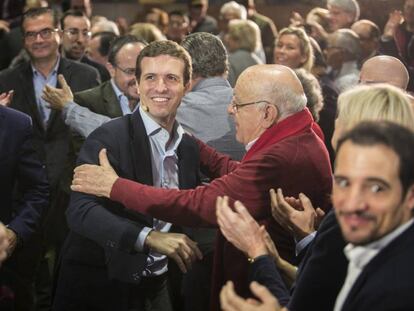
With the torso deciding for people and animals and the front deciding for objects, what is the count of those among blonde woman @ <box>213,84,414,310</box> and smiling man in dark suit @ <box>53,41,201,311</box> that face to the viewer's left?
1

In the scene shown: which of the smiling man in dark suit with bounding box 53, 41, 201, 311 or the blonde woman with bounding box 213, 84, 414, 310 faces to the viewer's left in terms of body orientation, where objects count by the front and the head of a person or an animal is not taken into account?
the blonde woman

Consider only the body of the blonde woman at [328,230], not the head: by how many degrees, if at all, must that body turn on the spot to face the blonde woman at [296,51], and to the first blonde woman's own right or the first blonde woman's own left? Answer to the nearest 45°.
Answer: approximately 90° to the first blonde woman's own right

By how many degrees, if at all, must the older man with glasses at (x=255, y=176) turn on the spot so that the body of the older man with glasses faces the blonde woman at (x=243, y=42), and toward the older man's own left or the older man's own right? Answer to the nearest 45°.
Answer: approximately 90° to the older man's own right

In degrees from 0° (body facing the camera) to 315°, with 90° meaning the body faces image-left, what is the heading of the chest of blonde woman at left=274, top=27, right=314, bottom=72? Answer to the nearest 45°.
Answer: approximately 45°

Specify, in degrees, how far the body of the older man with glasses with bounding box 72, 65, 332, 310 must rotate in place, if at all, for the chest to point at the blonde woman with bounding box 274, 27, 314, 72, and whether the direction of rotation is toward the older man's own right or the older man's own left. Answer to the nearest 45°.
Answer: approximately 90° to the older man's own right

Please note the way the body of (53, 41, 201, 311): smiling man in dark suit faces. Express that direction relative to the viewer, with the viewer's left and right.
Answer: facing the viewer and to the right of the viewer

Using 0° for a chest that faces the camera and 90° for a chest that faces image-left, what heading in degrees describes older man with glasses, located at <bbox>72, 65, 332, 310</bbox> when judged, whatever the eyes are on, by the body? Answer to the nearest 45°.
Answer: approximately 90°

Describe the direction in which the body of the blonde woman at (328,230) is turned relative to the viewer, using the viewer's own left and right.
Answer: facing to the left of the viewer
